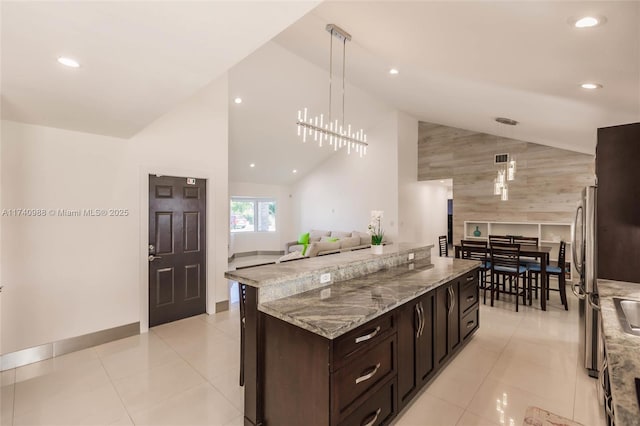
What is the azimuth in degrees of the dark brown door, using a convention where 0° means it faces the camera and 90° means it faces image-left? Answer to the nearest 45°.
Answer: approximately 315°

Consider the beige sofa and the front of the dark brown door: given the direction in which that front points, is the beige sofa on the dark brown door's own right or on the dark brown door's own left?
on the dark brown door's own left

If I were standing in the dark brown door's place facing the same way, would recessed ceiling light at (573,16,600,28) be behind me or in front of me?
in front

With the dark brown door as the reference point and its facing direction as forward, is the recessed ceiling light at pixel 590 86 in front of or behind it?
in front

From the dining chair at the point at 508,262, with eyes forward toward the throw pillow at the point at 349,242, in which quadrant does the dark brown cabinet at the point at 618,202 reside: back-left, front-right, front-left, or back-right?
back-left

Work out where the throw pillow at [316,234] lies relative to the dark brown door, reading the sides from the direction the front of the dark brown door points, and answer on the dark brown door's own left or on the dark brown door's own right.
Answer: on the dark brown door's own left

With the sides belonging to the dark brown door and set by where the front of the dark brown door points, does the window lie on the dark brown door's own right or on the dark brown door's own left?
on the dark brown door's own left
